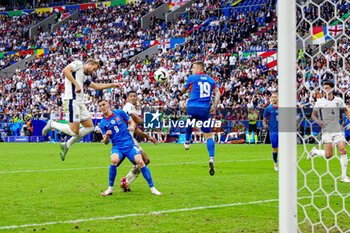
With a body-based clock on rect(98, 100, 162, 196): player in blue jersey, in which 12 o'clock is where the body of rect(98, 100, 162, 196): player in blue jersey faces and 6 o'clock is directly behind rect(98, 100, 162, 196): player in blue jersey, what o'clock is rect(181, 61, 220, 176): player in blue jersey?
rect(181, 61, 220, 176): player in blue jersey is roughly at 7 o'clock from rect(98, 100, 162, 196): player in blue jersey.

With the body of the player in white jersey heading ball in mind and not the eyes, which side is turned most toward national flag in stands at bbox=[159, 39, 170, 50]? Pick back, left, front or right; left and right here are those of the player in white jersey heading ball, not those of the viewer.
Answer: left

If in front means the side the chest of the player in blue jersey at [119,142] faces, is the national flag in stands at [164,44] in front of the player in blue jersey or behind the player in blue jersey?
behind

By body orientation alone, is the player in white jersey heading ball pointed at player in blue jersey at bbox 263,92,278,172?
yes

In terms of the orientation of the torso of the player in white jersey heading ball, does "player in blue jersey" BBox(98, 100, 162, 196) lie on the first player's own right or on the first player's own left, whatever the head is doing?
on the first player's own right

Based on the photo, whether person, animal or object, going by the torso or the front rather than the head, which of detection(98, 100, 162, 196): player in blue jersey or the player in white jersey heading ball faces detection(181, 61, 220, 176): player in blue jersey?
the player in white jersey heading ball

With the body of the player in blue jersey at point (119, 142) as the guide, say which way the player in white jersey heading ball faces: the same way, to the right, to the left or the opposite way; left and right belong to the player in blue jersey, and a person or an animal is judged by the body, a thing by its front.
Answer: to the left

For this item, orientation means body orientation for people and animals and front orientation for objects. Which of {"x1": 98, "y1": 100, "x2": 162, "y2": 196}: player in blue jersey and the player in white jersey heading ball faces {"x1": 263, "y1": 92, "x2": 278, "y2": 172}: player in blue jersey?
the player in white jersey heading ball

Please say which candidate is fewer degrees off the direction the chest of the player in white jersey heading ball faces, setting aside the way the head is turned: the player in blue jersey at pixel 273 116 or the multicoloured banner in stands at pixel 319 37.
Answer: the player in blue jersey

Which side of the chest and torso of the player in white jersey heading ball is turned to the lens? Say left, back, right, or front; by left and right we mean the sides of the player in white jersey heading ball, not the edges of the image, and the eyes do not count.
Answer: right
